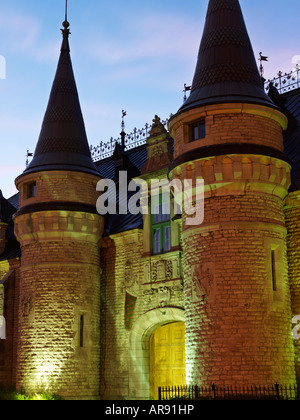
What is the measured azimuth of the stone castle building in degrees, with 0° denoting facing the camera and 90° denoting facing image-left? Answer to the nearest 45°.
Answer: approximately 45°

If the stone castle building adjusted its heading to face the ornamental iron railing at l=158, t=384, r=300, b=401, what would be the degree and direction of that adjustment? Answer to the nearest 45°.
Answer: approximately 45° to its left
